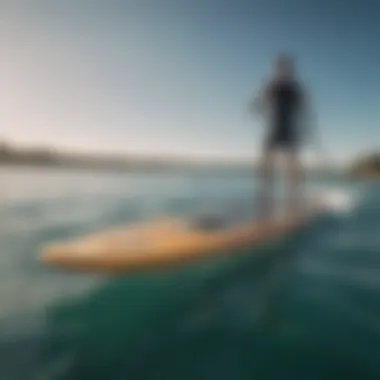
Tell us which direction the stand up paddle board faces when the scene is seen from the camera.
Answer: facing the viewer and to the left of the viewer
